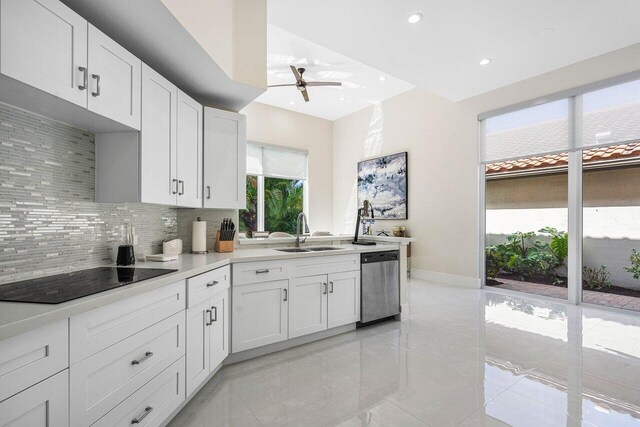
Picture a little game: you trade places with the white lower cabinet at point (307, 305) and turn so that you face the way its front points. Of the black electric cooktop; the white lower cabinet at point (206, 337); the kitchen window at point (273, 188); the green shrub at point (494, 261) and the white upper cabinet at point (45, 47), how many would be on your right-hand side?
3

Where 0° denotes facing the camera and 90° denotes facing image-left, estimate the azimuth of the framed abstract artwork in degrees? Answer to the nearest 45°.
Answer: approximately 45°

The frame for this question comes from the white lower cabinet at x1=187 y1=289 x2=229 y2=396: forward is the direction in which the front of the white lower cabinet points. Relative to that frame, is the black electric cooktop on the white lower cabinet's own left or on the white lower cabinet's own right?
on the white lower cabinet's own right

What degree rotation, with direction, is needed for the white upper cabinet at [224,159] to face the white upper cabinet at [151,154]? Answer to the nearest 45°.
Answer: approximately 90° to its right

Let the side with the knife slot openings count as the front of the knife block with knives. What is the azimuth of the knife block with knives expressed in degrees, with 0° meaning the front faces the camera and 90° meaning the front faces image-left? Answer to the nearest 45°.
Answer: approximately 315°

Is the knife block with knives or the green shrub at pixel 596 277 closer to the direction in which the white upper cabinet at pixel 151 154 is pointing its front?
the green shrub

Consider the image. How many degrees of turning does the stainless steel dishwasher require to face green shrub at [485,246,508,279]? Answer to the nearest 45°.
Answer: approximately 90° to its left

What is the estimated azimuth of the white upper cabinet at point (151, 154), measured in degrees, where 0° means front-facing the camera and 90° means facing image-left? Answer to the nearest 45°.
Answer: approximately 315°

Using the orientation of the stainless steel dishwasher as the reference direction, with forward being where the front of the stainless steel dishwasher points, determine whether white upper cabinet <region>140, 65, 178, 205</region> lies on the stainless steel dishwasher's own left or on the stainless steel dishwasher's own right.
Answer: on the stainless steel dishwasher's own right

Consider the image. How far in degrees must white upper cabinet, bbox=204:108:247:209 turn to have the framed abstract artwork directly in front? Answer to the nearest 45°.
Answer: approximately 90° to its left

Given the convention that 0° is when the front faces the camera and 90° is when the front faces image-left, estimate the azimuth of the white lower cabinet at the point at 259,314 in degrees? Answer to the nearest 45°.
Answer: approximately 315°

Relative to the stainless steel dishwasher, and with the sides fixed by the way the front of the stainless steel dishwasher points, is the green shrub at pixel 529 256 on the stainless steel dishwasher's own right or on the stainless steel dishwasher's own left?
on the stainless steel dishwasher's own left
